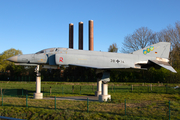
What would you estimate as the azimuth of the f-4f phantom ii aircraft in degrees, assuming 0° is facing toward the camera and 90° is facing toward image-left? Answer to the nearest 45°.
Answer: approximately 90°
